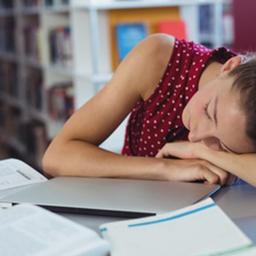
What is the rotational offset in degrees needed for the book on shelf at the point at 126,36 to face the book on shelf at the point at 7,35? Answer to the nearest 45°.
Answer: approximately 135° to its right

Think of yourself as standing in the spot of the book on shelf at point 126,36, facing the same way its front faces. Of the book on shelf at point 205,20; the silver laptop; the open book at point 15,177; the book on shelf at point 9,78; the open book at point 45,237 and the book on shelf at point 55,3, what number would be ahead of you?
3

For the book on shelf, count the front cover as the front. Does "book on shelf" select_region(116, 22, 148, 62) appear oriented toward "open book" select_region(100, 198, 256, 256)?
yes

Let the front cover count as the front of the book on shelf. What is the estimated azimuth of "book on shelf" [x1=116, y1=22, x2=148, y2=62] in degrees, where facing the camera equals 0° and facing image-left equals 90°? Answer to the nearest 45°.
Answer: approximately 0°

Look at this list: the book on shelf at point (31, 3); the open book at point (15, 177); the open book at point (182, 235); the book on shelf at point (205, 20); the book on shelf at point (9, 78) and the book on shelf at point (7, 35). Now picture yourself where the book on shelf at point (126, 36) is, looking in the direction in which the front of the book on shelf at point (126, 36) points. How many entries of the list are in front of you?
2

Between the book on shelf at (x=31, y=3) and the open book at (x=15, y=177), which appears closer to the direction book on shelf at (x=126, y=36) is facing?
the open book

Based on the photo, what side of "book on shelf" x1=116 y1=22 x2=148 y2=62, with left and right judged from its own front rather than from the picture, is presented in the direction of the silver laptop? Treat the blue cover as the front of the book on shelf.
front

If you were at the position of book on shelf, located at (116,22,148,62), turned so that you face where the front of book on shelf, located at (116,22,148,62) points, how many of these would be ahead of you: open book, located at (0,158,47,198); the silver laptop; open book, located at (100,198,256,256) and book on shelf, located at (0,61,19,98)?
3

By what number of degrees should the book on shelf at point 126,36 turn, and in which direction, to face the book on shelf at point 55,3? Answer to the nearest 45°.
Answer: approximately 135° to its right

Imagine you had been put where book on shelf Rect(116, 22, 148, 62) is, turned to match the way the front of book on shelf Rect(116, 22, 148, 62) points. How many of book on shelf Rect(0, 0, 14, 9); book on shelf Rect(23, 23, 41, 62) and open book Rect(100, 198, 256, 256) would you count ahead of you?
1

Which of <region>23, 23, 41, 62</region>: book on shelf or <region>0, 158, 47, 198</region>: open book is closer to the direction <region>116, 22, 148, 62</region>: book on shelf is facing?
the open book
